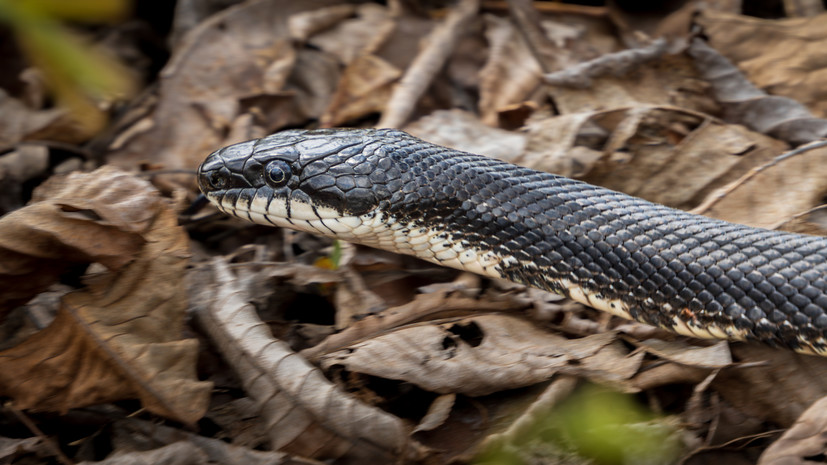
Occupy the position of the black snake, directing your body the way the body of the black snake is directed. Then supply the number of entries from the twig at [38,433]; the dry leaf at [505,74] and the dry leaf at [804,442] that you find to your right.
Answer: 1

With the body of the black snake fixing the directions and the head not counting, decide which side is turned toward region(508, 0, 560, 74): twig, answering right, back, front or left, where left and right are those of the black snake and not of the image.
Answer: right

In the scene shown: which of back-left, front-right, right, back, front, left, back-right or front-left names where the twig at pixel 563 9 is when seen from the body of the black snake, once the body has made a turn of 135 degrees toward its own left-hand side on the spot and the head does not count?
back-left

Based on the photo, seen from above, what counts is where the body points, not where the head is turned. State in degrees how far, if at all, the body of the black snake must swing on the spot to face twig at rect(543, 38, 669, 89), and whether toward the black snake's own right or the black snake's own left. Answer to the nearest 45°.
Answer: approximately 90° to the black snake's own right

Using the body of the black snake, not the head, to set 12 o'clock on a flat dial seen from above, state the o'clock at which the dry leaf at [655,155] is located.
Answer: The dry leaf is roughly at 4 o'clock from the black snake.

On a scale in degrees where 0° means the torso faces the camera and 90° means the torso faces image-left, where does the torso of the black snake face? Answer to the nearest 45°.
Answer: approximately 90°

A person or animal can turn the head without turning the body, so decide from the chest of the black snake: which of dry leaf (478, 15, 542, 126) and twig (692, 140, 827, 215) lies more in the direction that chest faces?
the dry leaf

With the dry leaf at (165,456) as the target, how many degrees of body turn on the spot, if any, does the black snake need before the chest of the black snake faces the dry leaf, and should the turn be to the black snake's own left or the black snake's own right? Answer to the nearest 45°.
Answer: approximately 45° to the black snake's own left

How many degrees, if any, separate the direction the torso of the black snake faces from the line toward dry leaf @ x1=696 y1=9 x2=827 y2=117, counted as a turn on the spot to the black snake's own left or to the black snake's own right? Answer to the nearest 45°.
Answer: approximately 135° to the black snake's own right
